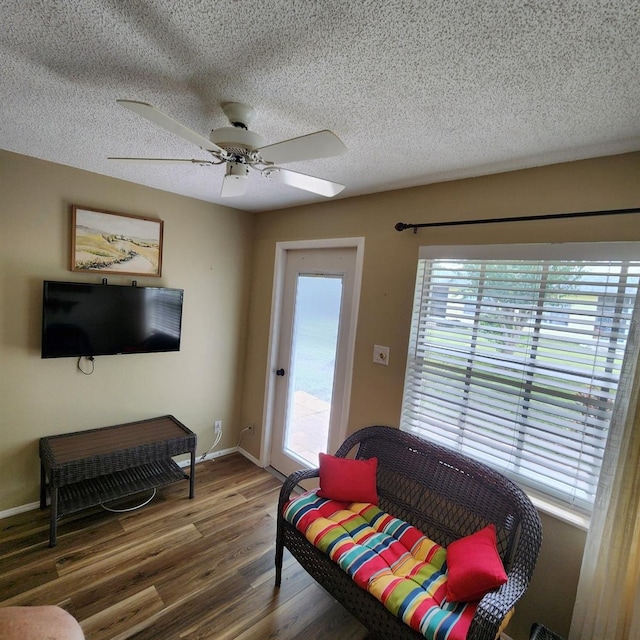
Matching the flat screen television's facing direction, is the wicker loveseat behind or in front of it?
in front

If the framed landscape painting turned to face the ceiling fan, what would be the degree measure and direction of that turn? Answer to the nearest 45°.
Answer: approximately 45° to its right

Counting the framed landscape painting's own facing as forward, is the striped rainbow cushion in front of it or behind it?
in front

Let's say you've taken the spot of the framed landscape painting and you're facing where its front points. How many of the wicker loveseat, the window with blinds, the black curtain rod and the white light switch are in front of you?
4

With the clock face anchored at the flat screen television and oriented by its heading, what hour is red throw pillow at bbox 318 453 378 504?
The red throw pillow is roughly at 12 o'clock from the flat screen television.

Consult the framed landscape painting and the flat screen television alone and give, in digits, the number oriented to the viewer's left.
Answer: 0

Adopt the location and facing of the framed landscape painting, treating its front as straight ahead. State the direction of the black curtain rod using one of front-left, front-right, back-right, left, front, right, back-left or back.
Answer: front

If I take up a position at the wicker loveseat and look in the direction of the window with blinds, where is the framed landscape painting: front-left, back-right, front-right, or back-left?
back-left

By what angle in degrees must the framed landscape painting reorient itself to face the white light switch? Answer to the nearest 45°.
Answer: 0° — it already faces it

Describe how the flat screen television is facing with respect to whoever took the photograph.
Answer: facing the viewer and to the right of the viewer

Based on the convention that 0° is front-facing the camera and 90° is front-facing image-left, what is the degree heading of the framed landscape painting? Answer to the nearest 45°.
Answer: approximately 315°
